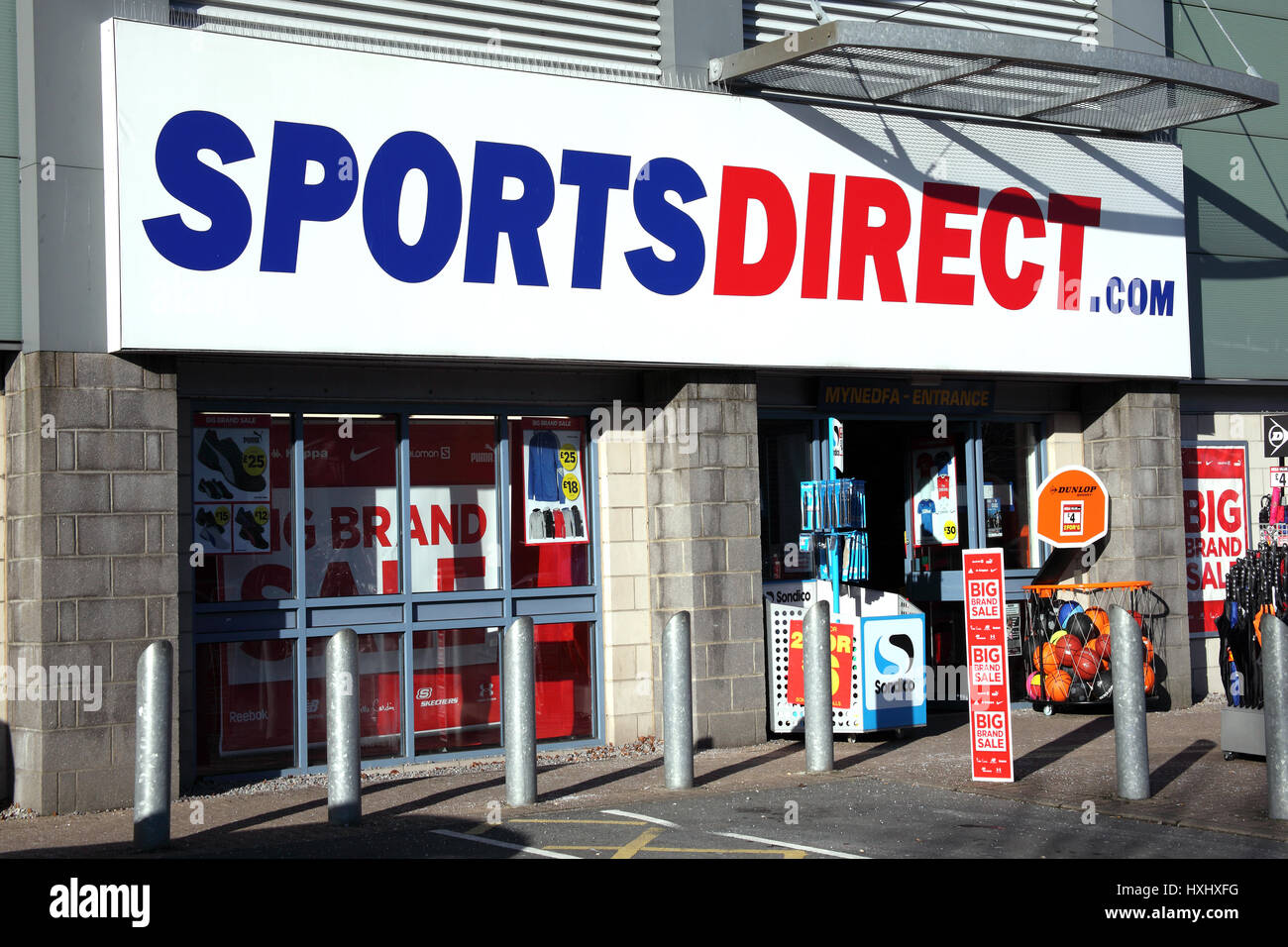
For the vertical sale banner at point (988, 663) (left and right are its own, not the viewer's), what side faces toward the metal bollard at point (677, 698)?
right

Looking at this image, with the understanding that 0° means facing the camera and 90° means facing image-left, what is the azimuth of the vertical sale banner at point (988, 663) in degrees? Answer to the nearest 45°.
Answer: approximately 0°

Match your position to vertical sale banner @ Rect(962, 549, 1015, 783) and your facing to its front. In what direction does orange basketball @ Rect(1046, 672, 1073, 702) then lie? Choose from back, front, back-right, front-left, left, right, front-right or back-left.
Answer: back

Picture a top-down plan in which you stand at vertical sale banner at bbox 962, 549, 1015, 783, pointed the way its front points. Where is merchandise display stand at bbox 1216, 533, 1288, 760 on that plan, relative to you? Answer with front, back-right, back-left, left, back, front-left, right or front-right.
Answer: back-left

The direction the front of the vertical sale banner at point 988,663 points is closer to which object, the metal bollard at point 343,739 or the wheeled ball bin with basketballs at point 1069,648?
the metal bollard

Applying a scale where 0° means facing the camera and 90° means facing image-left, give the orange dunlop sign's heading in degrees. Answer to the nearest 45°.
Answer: approximately 0°

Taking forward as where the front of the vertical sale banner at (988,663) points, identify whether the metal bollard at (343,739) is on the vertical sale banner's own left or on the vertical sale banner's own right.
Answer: on the vertical sale banner's own right

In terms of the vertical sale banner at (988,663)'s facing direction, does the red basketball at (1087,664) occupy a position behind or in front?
behind
